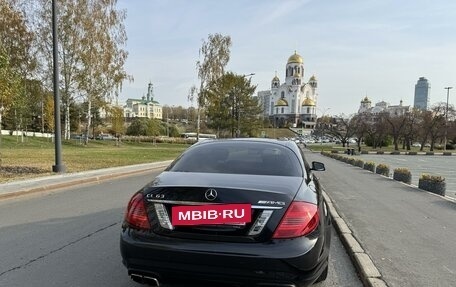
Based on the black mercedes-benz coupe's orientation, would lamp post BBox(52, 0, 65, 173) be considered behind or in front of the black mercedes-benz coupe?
in front

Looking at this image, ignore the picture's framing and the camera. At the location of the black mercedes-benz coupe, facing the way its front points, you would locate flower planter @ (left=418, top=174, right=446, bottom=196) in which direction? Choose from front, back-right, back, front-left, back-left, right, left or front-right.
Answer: front-right

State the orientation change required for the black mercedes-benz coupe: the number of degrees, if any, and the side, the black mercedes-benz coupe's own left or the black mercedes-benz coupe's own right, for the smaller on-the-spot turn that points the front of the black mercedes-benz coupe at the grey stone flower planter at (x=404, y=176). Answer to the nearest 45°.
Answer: approximately 45° to the black mercedes-benz coupe's own right

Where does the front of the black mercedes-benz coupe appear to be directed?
away from the camera

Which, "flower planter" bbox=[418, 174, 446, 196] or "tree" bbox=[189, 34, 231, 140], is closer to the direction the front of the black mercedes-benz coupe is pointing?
the tree

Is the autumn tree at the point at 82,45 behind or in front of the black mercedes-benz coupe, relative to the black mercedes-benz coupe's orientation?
in front
